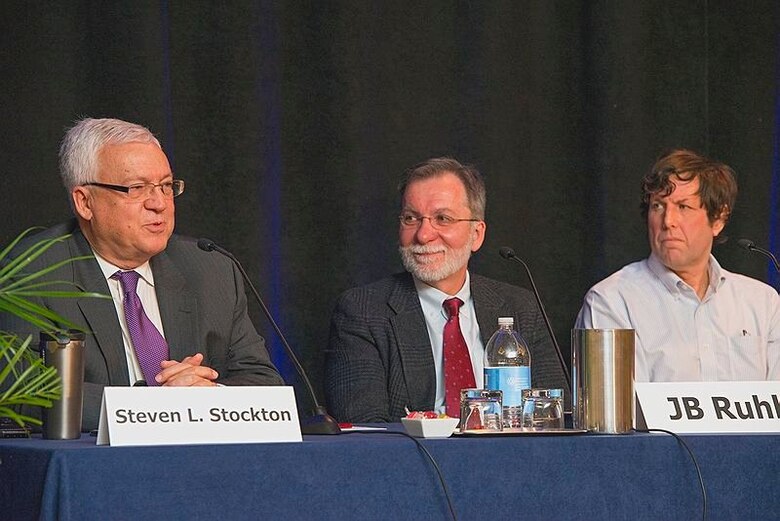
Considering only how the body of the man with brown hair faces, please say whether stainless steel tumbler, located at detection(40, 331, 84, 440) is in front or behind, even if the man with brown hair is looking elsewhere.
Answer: in front

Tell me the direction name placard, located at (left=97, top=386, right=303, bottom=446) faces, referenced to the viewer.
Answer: facing the viewer

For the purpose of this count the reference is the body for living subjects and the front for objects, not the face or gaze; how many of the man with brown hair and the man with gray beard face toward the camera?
2

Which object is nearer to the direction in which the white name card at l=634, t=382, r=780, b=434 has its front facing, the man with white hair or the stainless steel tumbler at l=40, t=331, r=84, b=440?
the stainless steel tumbler

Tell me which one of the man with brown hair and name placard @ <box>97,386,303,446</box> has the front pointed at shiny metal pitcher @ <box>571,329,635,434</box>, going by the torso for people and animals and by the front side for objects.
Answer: the man with brown hair

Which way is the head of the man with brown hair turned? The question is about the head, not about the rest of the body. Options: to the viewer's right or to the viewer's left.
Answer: to the viewer's left

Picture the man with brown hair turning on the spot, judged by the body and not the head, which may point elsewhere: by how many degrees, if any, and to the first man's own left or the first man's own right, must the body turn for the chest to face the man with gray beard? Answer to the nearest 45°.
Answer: approximately 45° to the first man's own right

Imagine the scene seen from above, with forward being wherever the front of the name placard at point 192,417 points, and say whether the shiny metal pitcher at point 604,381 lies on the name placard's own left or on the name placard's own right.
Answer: on the name placard's own left

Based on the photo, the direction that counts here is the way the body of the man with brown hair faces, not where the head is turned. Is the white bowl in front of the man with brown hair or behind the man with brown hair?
in front

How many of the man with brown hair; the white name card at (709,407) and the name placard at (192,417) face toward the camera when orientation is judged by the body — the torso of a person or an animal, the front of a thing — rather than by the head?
3

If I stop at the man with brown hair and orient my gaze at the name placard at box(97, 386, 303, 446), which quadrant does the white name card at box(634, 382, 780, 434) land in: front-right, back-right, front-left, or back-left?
front-left

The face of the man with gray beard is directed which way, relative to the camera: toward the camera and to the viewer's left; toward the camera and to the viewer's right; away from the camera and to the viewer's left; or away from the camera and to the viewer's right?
toward the camera and to the viewer's left

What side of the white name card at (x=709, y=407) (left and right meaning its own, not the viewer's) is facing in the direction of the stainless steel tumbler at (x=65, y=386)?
right
